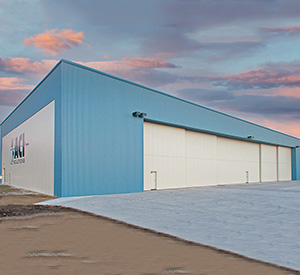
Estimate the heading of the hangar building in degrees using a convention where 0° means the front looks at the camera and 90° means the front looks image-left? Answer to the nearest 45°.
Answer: approximately 315°
